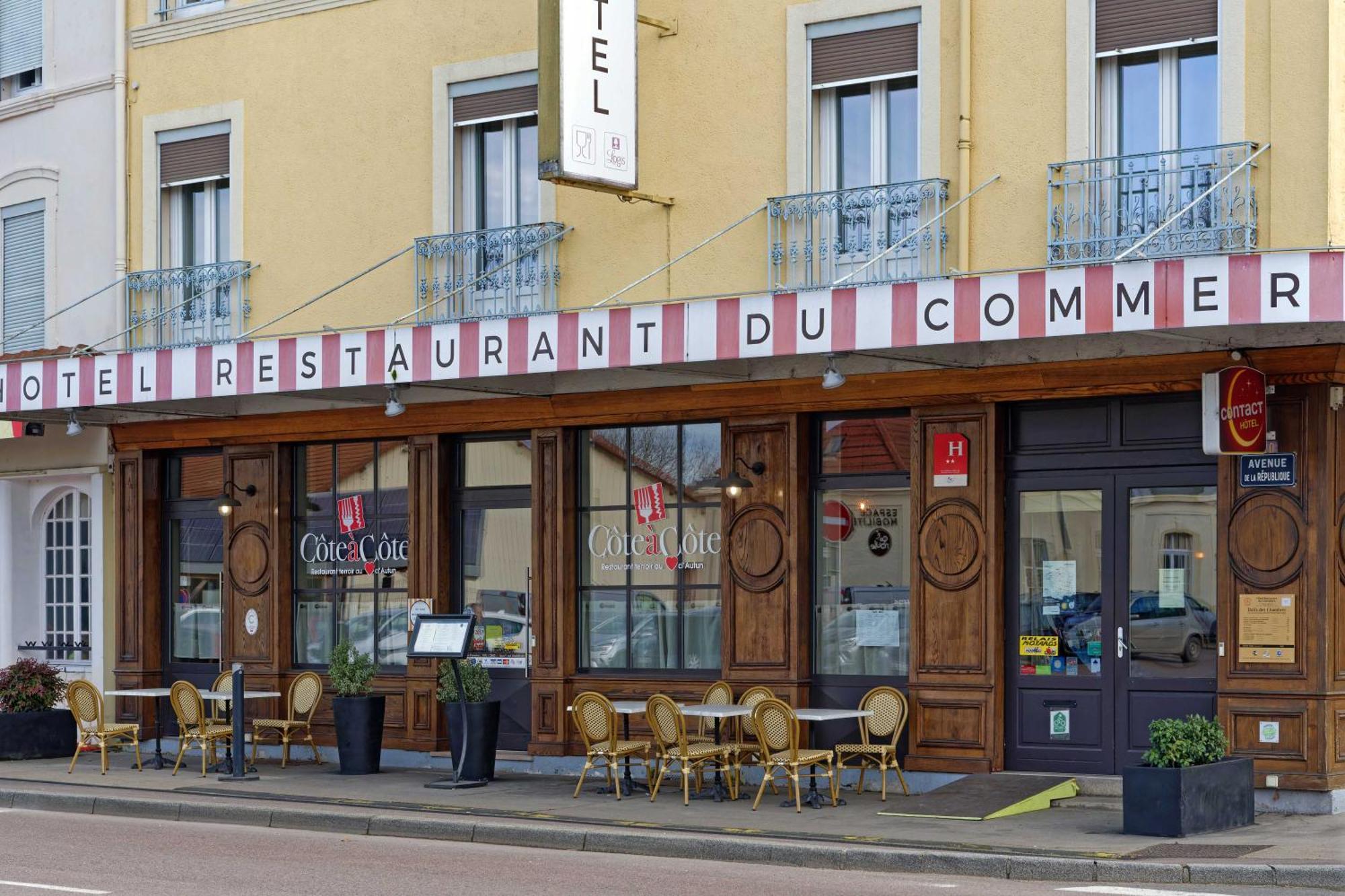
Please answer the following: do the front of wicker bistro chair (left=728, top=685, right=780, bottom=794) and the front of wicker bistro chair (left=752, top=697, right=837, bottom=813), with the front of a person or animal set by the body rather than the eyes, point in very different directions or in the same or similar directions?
very different directions

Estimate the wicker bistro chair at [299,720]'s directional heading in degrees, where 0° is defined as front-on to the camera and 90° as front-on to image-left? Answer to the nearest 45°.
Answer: approximately 45°

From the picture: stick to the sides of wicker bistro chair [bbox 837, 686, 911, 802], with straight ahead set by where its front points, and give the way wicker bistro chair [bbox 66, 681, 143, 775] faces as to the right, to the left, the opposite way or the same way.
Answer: the opposite way

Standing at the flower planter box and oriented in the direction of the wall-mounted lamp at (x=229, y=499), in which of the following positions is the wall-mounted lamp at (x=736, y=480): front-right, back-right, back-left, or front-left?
front-right

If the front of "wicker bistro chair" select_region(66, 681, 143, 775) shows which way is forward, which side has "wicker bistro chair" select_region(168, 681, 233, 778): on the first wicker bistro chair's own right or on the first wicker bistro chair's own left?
on the first wicker bistro chair's own right

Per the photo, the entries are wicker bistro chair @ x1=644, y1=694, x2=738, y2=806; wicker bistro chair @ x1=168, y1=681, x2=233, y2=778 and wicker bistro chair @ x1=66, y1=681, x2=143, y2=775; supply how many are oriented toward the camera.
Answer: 0

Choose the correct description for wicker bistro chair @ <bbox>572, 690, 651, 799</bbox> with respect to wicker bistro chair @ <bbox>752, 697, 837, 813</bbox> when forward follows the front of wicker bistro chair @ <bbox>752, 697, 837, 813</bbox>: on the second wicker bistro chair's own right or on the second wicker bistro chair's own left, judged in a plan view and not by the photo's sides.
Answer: on the second wicker bistro chair's own left

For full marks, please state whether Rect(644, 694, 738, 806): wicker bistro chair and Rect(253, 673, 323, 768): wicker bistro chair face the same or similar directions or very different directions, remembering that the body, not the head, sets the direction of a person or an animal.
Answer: very different directions

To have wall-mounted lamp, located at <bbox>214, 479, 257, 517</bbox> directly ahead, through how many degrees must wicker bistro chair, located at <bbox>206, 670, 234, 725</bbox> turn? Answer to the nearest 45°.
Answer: approximately 135° to its right
